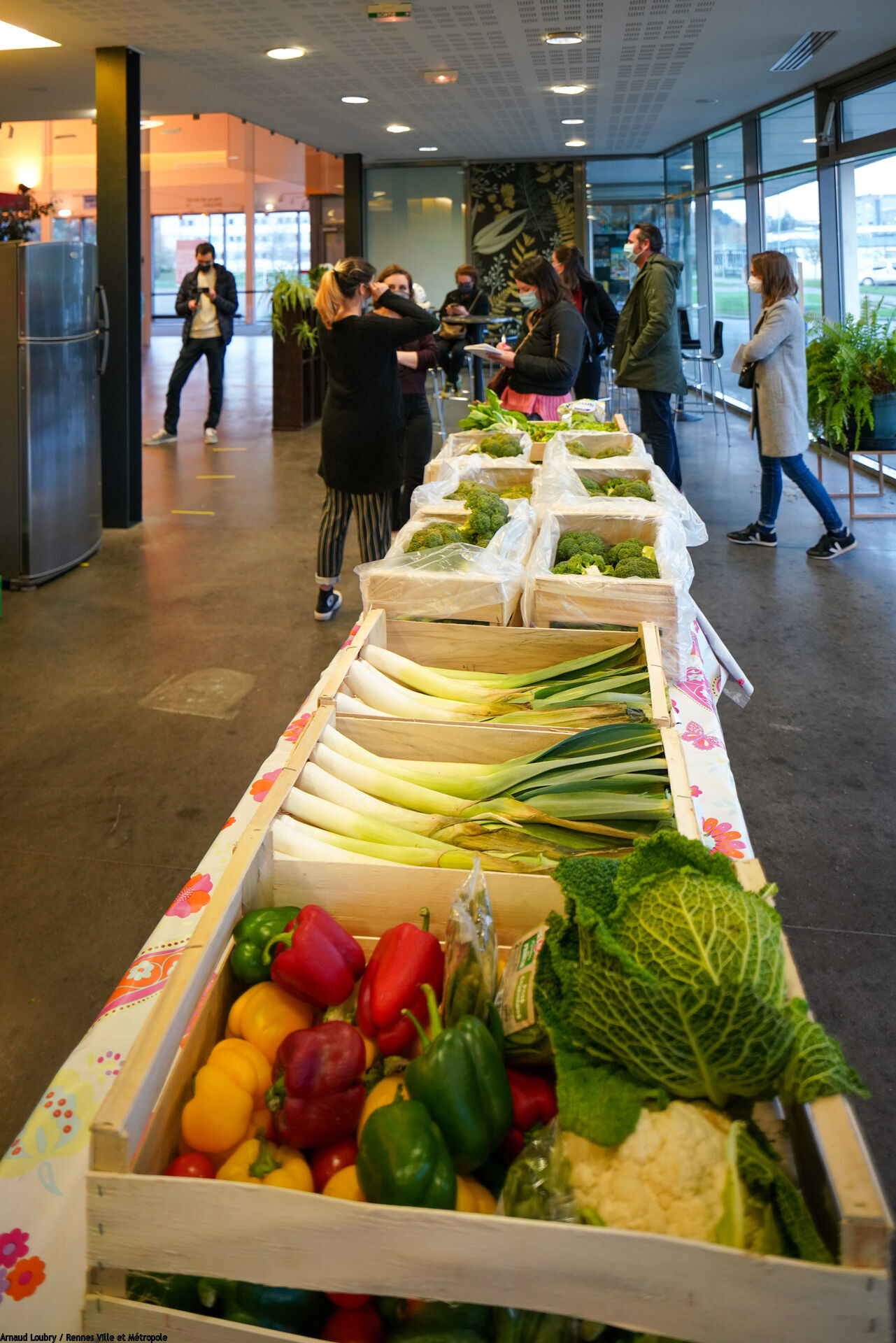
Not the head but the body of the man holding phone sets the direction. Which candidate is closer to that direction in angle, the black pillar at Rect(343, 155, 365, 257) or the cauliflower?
the cauliflower

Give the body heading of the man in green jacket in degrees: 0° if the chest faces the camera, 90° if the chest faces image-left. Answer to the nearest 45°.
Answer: approximately 90°

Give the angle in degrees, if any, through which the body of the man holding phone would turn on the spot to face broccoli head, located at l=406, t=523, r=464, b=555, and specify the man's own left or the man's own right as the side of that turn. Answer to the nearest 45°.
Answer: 0° — they already face it

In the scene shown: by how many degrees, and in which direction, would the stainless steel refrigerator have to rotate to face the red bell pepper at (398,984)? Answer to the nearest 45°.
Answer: approximately 45° to its right

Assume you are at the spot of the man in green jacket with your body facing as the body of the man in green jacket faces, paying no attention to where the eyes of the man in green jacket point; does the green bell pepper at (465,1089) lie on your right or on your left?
on your left

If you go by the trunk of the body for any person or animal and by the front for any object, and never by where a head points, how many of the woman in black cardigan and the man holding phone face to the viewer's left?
0

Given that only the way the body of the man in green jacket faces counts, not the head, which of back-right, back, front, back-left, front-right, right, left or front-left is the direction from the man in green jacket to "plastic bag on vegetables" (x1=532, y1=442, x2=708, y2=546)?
left

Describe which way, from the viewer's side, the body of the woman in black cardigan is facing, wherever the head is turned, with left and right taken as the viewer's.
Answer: facing away from the viewer and to the right of the viewer

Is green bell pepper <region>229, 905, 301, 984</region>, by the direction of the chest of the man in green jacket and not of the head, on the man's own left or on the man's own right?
on the man's own left

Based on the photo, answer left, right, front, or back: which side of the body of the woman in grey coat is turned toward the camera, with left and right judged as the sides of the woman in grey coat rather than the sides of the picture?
left
